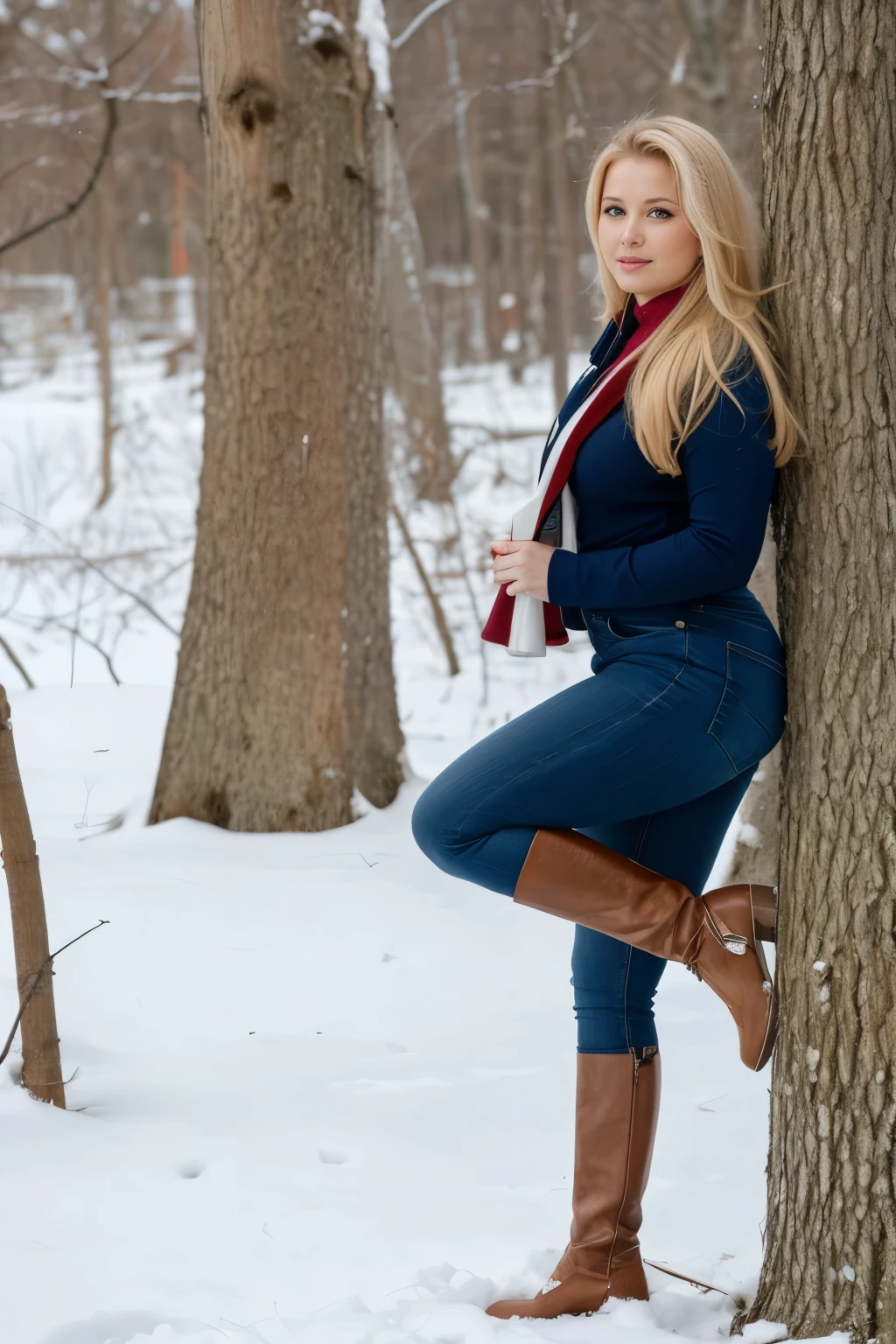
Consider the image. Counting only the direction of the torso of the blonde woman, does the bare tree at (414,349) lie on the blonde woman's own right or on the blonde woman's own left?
on the blonde woman's own right

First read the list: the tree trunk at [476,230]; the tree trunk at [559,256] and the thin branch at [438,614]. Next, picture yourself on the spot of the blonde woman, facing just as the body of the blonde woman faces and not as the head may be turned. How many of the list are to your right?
3

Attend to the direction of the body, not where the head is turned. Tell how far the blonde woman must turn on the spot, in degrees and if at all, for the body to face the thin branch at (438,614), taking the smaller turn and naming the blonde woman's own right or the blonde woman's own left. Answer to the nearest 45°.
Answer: approximately 90° to the blonde woman's own right

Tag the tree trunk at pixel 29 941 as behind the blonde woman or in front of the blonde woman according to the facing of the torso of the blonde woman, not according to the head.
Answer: in front

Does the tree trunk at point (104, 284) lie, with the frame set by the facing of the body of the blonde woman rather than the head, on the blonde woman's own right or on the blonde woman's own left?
on the blonde woman's own right

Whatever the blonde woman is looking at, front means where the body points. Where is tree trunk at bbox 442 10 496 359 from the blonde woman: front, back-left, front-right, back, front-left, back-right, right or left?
right

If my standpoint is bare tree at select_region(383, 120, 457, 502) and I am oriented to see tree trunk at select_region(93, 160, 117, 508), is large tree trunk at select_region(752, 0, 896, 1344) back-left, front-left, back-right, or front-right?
back-left

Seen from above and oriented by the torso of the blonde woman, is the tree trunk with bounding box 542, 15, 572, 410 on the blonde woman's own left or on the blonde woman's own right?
on the blonde woman's own right

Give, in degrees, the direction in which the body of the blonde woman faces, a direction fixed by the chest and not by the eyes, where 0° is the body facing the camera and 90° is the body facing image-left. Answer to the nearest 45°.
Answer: approximately 90°
